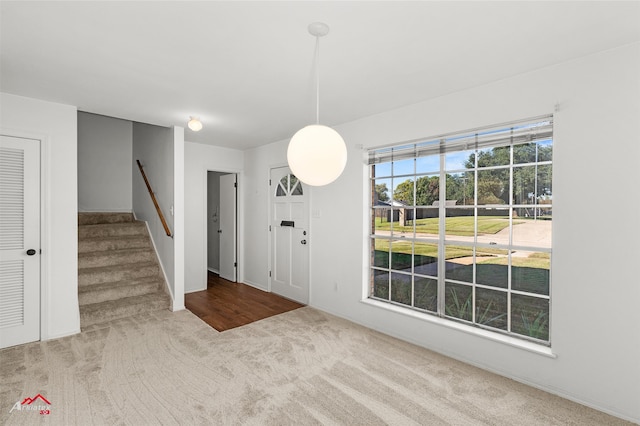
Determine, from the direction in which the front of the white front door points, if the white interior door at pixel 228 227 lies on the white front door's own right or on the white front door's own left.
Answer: on the white front door's own right

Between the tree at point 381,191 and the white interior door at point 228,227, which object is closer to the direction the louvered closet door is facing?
the tree

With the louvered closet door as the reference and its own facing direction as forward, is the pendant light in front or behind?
in front

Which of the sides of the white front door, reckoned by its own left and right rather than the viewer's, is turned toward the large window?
left

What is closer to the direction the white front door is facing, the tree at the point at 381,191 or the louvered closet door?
the louvered closet door

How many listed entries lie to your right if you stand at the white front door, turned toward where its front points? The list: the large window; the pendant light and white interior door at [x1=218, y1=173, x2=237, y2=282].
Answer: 1

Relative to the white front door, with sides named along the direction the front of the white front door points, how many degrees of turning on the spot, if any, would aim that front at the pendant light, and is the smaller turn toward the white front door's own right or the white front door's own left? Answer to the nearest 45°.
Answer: approximately 45° to the white front door's own left

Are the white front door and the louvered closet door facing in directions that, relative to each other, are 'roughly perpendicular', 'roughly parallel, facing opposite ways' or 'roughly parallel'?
roughly perpendicular

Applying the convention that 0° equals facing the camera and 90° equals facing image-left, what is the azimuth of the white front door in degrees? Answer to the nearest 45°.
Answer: approximately 45°

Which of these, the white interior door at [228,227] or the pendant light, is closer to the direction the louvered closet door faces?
the pendant light
